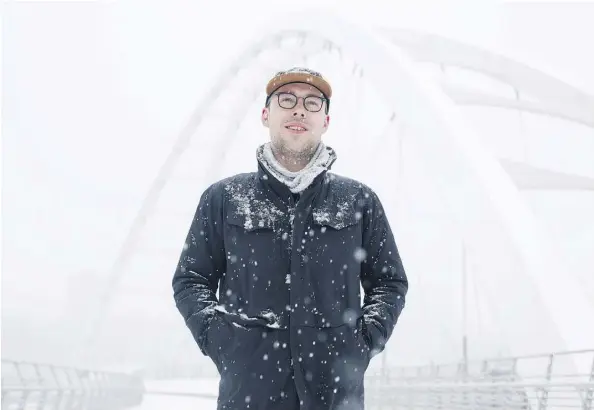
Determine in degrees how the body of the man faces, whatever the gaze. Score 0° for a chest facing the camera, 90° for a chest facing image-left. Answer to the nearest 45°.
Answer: approximately 0°
